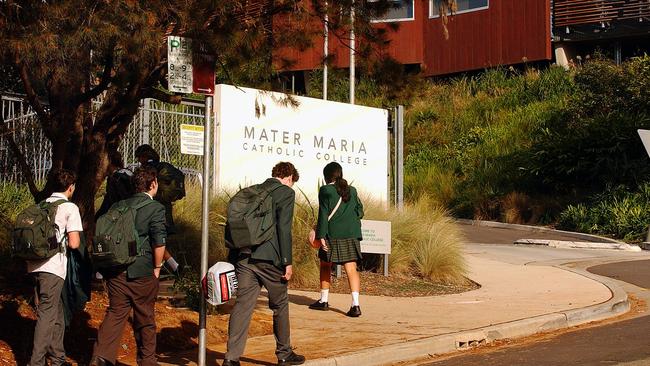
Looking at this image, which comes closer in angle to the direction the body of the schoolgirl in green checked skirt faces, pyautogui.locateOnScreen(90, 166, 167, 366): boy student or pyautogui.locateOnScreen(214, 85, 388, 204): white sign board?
the white sign board

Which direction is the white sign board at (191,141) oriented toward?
toward the camera

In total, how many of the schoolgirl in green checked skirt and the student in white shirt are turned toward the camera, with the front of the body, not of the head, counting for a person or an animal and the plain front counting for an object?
0

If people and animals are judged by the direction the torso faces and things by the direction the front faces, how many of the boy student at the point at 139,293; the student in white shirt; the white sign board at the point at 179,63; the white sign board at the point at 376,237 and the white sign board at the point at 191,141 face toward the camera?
3

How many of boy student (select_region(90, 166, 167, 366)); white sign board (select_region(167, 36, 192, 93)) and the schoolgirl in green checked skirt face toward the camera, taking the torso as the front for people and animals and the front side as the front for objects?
1

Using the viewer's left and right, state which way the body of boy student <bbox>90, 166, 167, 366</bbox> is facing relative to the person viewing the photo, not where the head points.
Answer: facing away from the viewer and to the right of the viewer

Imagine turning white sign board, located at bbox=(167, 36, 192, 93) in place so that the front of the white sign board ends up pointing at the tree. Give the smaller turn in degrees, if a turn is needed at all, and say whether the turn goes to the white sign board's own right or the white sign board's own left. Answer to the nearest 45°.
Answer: approximately 135° to the white sign board's own right

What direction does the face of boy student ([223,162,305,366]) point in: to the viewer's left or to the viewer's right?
to the viewer's right

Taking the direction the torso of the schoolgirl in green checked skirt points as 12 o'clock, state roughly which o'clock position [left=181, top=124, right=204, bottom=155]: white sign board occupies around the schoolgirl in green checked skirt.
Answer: The white sign board is roughly at 10 o'clock from the schoolgirl in green checked skirt.

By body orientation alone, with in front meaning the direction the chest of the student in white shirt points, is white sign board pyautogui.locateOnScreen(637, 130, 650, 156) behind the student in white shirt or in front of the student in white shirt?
in front

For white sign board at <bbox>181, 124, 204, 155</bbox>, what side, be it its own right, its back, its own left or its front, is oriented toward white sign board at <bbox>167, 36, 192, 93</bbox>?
front

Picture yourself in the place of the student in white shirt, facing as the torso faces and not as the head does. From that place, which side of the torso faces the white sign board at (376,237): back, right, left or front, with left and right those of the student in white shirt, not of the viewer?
front
